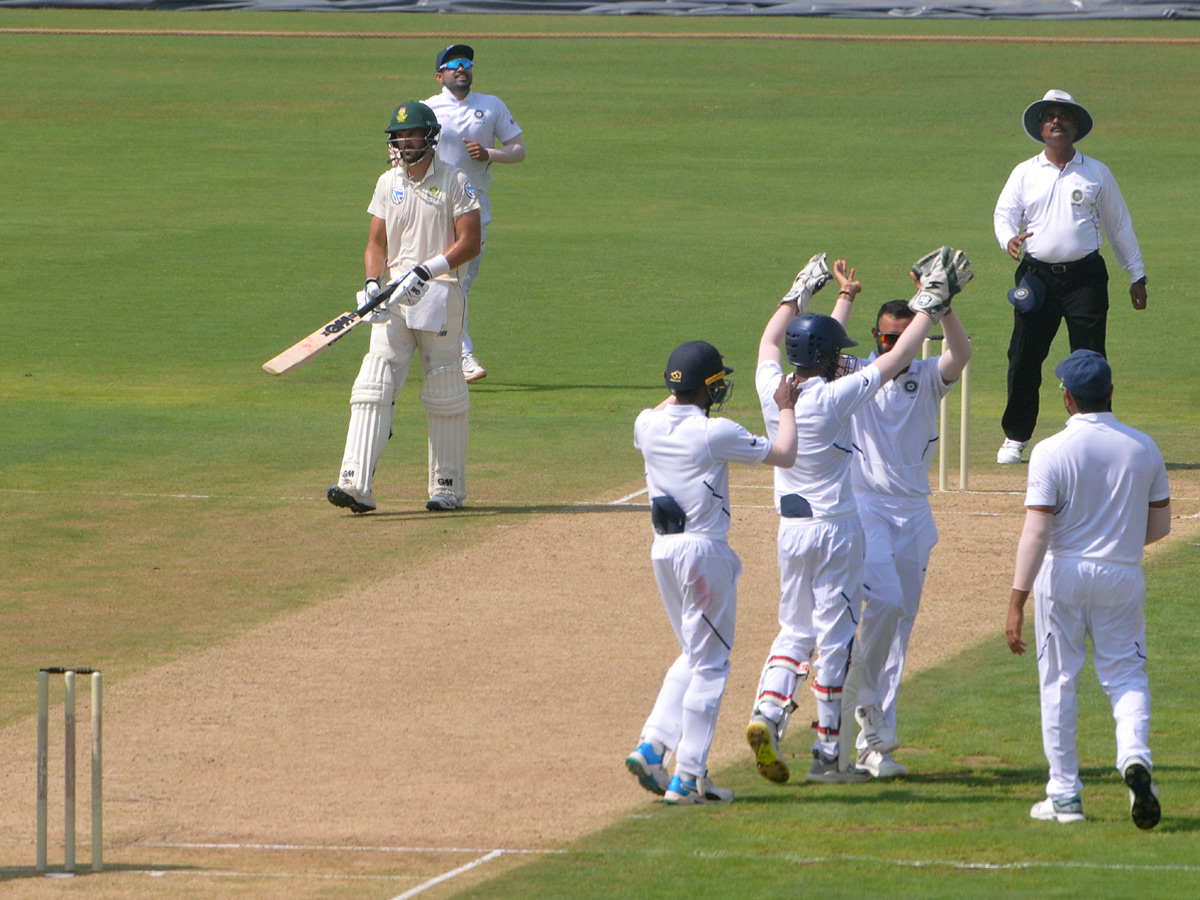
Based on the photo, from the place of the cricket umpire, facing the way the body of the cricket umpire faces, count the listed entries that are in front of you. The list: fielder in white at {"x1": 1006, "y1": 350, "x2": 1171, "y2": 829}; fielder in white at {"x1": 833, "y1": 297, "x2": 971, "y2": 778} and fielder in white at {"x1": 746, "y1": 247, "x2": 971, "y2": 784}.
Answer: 3

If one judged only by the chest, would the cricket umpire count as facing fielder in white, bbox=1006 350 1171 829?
yes

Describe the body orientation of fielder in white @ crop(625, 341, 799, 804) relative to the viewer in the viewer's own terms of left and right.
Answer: facing away from the viewer and to the right of the viewer

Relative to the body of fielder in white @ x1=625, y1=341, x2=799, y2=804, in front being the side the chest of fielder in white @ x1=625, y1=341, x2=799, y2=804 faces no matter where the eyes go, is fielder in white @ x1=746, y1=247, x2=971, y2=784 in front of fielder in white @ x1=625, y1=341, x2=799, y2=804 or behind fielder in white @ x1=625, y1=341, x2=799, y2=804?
in front

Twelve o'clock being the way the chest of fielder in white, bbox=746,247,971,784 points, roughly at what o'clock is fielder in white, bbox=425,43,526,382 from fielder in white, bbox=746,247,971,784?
fielder in white, bbox=425,43,526,382 is roughly at 10 o'clock from fielder in white, bbox=746,247,971,784.

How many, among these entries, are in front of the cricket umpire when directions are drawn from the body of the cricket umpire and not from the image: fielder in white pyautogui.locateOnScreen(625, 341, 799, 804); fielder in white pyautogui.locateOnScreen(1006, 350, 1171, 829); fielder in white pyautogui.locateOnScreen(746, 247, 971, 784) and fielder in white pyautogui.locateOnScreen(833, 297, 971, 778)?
4

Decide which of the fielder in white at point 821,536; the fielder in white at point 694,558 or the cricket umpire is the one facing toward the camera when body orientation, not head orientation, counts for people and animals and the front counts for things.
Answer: the cricket umpire

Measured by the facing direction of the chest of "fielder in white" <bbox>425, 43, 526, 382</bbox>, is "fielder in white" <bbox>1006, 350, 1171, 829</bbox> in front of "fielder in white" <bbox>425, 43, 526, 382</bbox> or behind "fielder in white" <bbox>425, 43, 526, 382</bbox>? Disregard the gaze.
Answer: in front

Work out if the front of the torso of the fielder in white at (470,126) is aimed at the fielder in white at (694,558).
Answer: yes

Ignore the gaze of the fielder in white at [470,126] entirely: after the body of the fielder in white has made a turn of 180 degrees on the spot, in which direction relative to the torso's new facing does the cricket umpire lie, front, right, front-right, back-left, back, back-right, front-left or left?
back-right

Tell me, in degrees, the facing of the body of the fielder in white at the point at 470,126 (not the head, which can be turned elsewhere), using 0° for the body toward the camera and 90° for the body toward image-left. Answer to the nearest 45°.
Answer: approximately 0°

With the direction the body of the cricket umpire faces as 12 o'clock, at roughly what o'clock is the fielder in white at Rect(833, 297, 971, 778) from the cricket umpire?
The fielder in white is roughly at 12 o'clock from the cricket umpire.

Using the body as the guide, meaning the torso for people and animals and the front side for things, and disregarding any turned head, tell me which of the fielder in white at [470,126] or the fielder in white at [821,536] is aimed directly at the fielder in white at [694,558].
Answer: the fielder in white at [470,126]

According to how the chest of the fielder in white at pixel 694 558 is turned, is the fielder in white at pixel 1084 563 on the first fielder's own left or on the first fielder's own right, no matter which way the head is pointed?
on the first fielder's own right
